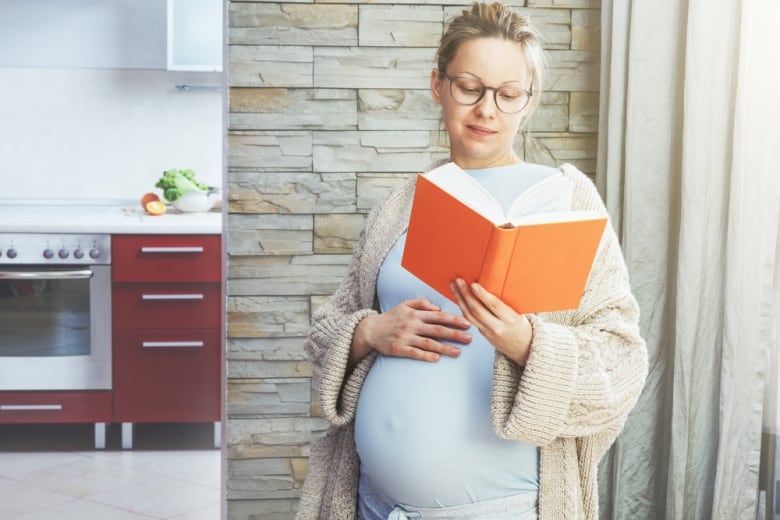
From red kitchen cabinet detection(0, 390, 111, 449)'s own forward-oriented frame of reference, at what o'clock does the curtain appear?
The curtain is roughly at 11 o'clock from the red kitchen cabinet.

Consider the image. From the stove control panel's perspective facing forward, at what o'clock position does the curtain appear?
The curtain is roughly at 11 o'clock from the stove control panel.

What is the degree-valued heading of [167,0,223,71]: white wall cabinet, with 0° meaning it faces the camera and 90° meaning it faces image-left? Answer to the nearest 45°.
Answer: approximately 0°

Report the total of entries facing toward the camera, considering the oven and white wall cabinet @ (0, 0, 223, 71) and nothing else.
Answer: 2
